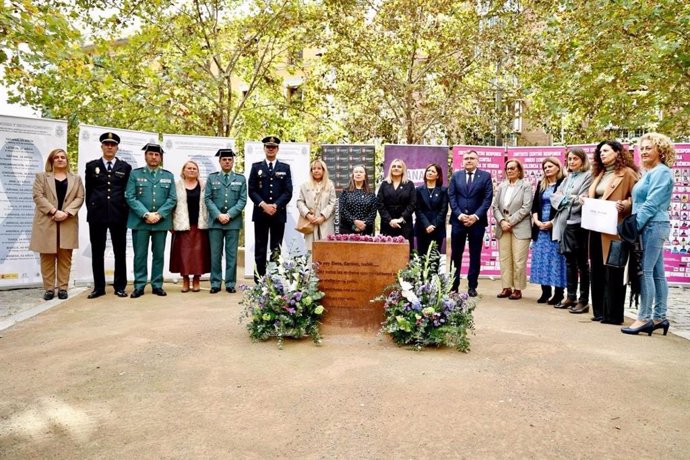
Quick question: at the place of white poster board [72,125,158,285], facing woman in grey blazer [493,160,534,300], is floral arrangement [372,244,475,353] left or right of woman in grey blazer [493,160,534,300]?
right

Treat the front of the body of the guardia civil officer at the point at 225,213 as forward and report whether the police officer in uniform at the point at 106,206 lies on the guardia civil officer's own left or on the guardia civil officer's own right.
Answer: on the guardia civil officer's own right

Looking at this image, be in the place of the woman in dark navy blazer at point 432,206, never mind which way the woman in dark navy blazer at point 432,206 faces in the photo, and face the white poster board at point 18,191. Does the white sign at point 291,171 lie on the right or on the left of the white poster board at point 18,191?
right

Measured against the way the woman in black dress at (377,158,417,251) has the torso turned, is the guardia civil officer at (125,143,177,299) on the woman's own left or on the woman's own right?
on the woman's own right

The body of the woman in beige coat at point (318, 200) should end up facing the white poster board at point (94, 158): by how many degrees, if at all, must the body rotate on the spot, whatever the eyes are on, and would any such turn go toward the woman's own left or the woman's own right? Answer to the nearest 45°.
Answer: approximately 90° to the woman's own right

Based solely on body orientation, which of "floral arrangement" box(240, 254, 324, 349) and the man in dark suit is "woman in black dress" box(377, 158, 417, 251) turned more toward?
the floral arrangement

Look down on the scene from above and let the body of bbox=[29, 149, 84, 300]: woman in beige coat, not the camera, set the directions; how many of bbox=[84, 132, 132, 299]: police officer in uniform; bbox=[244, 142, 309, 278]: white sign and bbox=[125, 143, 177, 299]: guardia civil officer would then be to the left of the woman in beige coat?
3

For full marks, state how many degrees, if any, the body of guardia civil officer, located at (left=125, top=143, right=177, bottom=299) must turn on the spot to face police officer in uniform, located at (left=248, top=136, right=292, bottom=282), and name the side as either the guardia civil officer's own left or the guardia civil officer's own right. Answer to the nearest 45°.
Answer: approximately 90° to the guardia civil officer's own left

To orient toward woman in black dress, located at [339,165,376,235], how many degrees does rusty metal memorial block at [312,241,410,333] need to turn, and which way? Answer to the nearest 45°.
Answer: approximately 180°

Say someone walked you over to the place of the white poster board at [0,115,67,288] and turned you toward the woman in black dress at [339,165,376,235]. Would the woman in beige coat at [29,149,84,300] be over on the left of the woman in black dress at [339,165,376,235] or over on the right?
right

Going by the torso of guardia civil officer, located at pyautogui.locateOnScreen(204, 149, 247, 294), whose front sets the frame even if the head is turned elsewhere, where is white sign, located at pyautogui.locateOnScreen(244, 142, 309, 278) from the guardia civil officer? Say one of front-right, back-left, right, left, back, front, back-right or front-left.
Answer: back-left
